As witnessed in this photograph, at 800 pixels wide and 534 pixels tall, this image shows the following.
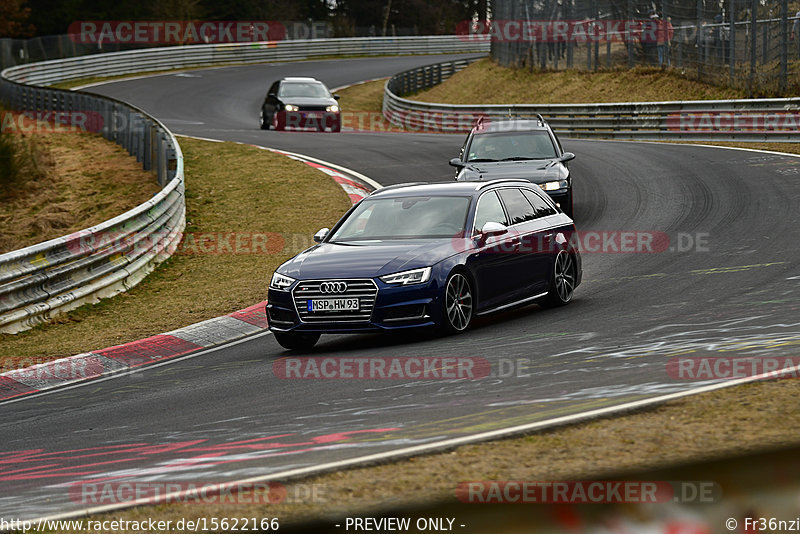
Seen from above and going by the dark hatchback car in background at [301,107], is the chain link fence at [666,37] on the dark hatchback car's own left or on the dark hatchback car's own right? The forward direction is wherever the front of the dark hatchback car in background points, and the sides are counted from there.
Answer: on the dark hatchback car's own left

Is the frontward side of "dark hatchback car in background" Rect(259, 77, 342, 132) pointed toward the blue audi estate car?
yes

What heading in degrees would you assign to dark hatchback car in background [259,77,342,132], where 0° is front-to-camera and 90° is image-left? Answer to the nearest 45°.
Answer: approximately 0°

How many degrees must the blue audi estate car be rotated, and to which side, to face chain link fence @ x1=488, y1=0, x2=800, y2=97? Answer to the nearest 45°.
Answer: approximately 135° to its right

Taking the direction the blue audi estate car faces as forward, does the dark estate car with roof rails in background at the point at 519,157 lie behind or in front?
behind

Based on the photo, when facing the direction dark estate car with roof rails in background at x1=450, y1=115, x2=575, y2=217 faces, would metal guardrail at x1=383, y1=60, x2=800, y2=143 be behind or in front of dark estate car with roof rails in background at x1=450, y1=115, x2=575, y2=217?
behind

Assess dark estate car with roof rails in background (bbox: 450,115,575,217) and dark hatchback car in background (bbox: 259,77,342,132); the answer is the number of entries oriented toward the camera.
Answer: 2

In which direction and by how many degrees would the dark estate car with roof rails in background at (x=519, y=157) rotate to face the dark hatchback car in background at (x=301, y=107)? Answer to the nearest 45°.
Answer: approximately 180°

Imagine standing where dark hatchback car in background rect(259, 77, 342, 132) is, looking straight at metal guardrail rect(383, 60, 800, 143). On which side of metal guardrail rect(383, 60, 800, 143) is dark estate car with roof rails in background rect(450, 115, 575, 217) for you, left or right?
right

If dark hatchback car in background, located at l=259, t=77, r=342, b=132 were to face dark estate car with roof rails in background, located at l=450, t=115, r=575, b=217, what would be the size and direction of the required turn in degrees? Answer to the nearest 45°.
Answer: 0° — it already faces it

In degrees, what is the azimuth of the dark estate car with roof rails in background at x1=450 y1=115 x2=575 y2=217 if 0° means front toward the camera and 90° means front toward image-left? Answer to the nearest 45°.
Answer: approximately 0°
